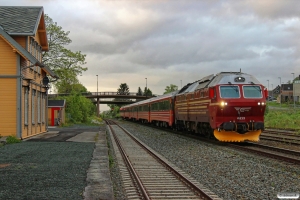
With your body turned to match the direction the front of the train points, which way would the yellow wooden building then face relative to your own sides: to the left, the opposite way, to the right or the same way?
to the left

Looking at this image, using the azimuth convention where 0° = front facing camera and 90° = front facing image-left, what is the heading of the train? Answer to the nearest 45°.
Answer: approximately 315°

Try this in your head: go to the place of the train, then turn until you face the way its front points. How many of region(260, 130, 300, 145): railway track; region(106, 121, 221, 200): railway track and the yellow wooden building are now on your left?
1

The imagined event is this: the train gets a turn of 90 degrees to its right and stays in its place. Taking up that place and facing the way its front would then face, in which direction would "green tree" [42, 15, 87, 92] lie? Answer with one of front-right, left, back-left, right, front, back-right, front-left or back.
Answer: right

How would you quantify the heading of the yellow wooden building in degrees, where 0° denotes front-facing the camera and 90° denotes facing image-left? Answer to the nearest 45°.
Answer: approximately 270°

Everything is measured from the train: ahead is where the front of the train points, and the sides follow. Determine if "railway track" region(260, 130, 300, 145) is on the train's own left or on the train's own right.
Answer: on the train's own left

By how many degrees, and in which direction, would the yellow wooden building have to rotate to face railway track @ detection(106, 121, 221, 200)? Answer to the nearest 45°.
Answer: approximately 90° to its right

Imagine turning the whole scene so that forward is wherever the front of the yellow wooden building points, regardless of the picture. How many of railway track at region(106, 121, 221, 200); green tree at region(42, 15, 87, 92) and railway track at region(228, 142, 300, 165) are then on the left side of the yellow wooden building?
1

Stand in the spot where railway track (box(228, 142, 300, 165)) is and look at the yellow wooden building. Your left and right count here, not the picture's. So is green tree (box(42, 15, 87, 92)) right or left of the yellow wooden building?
right

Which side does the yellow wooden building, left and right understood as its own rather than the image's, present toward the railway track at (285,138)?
front

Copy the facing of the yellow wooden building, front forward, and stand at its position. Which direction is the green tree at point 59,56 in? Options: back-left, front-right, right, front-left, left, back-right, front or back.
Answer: left

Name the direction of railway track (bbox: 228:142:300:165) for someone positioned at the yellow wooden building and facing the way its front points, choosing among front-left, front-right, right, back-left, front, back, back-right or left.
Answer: front-right

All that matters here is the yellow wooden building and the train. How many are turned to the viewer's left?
0
